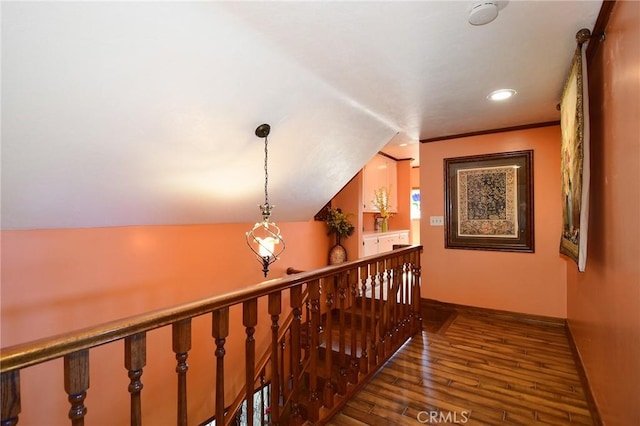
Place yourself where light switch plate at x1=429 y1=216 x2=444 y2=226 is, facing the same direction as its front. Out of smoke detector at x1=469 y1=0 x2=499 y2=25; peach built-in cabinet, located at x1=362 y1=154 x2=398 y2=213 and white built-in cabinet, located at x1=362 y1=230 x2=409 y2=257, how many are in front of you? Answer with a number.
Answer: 1

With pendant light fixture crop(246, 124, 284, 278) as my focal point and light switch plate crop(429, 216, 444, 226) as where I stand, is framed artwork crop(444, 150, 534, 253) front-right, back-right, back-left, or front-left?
back-left

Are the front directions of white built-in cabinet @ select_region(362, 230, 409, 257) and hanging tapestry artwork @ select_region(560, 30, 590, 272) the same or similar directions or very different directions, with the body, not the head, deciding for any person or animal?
very different directions

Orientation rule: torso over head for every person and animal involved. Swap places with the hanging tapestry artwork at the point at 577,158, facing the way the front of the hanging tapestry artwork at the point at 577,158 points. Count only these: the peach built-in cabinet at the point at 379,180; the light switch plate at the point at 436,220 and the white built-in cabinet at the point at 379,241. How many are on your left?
0

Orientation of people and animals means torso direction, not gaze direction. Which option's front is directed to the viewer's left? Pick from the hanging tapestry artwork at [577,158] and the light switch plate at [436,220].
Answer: the hanging tapestry artwork

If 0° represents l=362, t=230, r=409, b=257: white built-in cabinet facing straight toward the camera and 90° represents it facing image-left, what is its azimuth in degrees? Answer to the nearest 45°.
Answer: approximately 315°

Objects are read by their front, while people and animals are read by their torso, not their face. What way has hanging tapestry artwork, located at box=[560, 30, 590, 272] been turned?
to the viewer's left

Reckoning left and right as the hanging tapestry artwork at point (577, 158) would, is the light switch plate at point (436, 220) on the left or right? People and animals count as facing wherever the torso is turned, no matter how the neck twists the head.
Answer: on its right

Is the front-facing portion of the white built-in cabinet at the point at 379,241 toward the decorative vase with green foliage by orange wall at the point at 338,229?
no

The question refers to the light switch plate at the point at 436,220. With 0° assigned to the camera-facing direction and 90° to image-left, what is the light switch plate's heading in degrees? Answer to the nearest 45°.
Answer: approximately 0°

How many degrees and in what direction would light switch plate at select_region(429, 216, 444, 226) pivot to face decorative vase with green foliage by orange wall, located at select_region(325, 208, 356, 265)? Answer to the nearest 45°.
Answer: approximately 90° to its right

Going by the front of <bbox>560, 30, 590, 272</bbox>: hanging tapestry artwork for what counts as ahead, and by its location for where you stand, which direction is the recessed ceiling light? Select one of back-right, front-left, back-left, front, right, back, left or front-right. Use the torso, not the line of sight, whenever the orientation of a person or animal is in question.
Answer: front-right

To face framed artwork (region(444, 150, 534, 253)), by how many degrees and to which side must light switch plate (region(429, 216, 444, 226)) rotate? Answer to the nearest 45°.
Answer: approximately 90° to its left

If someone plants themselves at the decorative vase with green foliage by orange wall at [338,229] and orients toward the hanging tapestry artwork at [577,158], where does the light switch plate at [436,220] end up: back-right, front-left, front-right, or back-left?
front-left

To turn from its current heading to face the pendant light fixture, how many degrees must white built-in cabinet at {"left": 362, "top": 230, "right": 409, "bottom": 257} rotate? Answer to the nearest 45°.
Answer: approximately 45° to its right

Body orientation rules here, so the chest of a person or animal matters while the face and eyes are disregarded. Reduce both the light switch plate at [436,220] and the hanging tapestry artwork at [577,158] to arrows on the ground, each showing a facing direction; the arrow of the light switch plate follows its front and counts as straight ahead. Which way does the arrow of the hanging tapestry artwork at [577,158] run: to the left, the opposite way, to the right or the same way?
to the right
